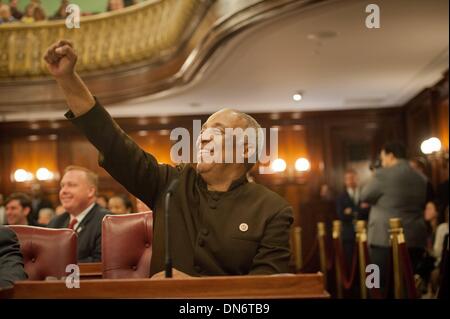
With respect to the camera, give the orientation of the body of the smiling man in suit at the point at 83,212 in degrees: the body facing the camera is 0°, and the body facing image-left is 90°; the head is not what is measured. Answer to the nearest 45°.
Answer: approximately 45°

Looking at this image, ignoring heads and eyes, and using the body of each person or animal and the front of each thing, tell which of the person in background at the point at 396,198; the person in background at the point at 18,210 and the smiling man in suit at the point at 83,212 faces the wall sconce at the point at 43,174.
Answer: the person in background at the point at 396,198

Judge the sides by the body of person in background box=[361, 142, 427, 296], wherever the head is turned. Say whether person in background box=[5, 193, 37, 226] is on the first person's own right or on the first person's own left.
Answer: on the first person's own left

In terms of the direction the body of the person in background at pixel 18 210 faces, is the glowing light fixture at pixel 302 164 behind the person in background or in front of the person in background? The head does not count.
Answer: behind

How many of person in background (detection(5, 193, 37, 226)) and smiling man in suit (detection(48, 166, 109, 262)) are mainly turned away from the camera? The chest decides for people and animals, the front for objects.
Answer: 0

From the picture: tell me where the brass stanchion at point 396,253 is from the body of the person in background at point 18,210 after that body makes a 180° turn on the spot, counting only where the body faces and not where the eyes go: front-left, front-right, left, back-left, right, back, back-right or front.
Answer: right

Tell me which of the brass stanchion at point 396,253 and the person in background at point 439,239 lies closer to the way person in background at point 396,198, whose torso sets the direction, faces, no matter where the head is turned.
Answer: the person in background

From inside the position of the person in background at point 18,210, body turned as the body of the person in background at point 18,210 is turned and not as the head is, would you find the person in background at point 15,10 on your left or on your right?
on your right
